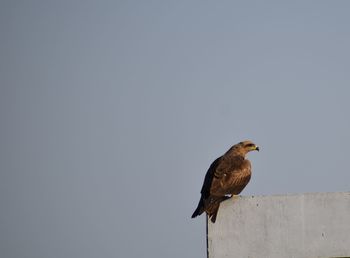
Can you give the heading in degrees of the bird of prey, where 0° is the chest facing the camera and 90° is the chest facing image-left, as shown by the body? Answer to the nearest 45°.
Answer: approximately 270°
